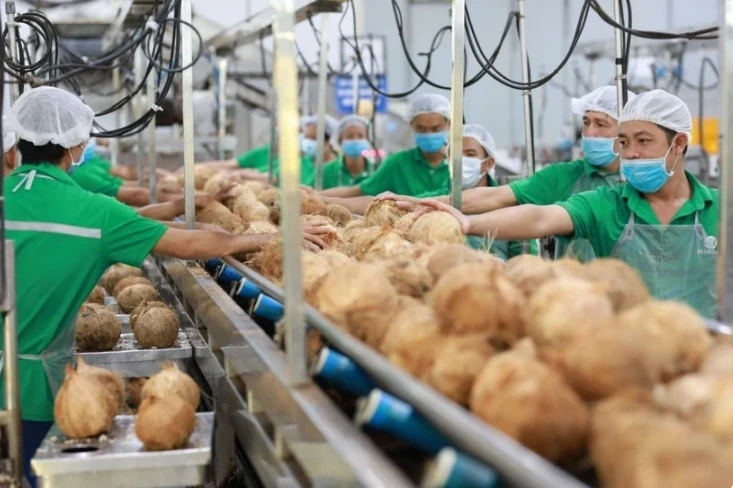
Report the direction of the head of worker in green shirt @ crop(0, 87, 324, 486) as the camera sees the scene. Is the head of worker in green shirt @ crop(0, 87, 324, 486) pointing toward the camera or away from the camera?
away from the camera

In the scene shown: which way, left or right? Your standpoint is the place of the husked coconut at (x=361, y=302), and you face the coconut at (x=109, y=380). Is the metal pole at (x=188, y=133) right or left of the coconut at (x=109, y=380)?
right

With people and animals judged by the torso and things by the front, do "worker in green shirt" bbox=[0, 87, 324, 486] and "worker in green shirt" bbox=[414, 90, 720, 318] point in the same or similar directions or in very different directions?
very different directions

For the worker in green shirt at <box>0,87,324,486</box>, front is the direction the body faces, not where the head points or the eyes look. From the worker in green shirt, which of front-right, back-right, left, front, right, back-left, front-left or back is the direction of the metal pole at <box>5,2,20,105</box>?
front-left

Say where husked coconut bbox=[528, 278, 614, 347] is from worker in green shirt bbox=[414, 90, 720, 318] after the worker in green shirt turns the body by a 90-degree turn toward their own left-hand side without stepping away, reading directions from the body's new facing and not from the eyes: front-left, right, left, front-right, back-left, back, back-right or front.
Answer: front-right

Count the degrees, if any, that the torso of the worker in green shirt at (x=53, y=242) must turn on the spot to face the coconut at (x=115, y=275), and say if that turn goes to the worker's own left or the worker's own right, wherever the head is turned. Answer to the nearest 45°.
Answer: approximately 45° to the worker's own left

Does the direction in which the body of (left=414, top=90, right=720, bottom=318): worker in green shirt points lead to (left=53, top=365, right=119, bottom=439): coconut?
yes

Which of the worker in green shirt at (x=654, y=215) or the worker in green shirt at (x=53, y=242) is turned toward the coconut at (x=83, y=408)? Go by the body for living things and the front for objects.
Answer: the worker in green shirt at (x=654, y=215)

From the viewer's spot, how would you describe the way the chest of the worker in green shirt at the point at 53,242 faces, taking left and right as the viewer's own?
facing away from the viewer and to the right of the viewer

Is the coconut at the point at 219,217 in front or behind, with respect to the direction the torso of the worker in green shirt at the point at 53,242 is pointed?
in front

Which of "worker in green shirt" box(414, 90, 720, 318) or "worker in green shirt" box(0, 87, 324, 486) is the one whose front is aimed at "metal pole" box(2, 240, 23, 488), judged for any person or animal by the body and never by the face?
"worker in green shirt" box(414, 90, 720, 318)

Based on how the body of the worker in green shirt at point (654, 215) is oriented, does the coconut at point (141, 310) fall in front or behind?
in front
